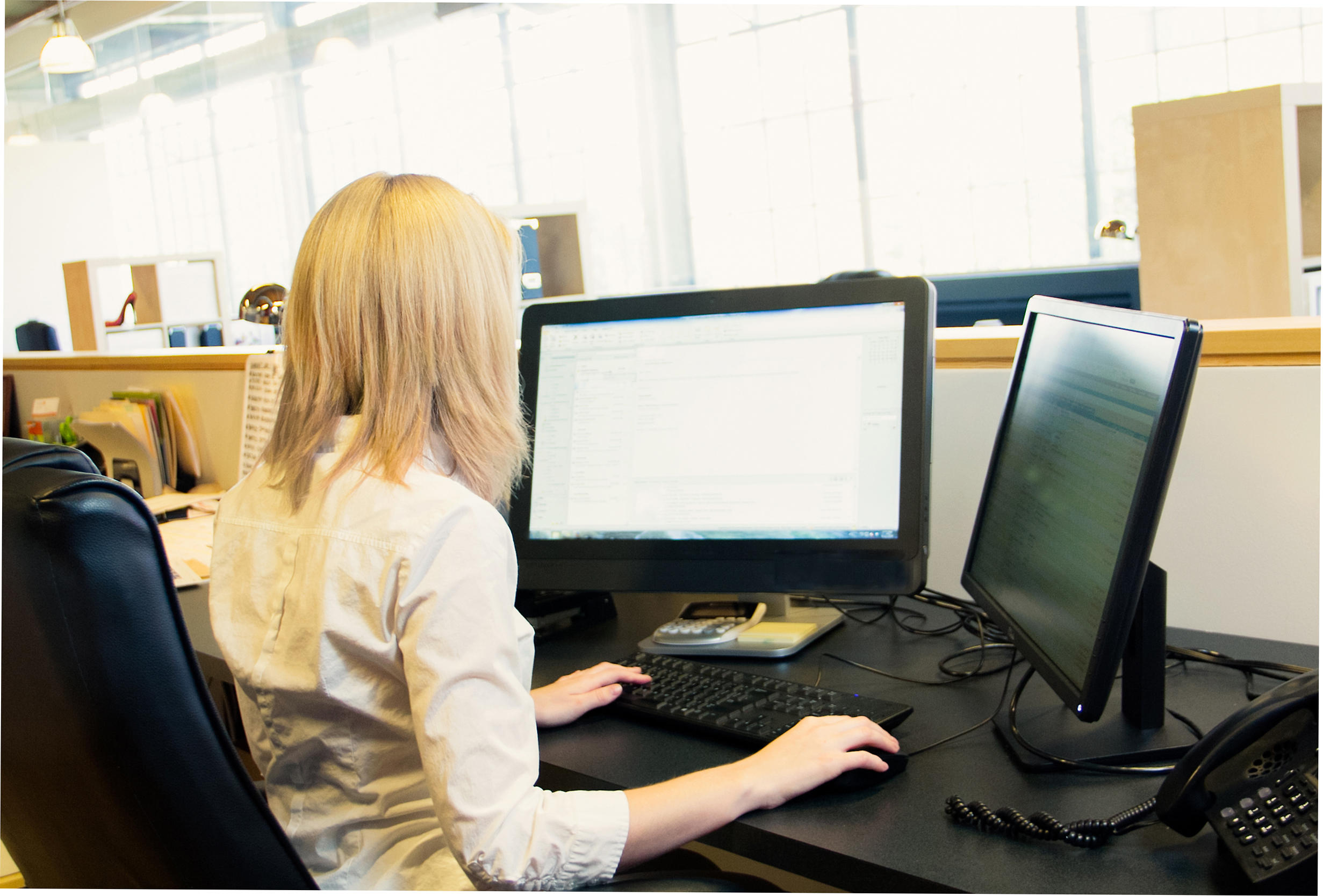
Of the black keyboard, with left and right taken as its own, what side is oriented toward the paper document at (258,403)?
right

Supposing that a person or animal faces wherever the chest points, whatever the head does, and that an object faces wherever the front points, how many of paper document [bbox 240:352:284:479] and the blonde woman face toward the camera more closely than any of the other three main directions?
1

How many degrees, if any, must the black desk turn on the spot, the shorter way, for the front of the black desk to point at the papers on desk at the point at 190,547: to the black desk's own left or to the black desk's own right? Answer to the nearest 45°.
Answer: approximately 90° to the black desk's own right

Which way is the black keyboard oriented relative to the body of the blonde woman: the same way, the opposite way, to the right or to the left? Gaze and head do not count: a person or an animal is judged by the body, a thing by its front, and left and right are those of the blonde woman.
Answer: the opposite way

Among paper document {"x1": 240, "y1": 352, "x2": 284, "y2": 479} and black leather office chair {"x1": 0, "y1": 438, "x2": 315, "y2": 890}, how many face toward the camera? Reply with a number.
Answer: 1

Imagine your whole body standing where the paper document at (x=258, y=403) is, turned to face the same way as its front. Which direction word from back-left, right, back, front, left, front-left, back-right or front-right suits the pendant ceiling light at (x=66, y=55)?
back

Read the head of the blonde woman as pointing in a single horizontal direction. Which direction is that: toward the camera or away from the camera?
away from the camera

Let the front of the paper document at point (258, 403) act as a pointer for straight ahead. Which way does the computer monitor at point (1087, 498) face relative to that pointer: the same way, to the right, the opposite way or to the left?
to the right
